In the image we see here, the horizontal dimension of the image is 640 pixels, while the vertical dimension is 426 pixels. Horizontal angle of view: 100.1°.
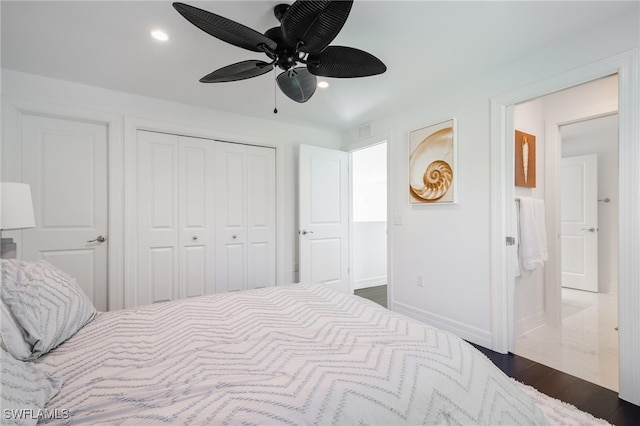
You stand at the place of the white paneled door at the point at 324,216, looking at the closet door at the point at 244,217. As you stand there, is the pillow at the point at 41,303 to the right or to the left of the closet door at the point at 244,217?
left

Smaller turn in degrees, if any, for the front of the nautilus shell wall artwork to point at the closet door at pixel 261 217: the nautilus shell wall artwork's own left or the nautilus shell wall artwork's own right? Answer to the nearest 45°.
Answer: approximately 45° to the nautilus shell wall artwork's own right

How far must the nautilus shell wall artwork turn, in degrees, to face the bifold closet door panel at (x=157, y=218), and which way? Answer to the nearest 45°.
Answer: approximately 45° to its right

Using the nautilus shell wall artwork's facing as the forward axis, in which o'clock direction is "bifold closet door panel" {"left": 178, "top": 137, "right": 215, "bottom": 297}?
The bifold closet door panel is roughly at 1 o'clock from the nautilus shell wall artwork.

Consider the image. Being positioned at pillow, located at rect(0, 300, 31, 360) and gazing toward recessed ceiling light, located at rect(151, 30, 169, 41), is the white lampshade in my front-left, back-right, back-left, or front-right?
front-left

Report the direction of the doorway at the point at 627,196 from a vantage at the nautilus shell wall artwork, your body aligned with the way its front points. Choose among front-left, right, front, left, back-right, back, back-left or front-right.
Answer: left

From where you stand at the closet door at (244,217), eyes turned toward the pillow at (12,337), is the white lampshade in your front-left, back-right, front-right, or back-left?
front-right

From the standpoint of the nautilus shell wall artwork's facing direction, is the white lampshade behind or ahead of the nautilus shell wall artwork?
ahead

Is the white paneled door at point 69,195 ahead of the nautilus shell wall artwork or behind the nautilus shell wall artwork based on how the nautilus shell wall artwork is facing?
ahead

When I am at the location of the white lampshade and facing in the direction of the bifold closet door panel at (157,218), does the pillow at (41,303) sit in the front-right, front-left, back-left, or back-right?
back-right

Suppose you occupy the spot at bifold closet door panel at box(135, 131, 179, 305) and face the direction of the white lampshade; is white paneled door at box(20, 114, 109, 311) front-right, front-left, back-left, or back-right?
front-right

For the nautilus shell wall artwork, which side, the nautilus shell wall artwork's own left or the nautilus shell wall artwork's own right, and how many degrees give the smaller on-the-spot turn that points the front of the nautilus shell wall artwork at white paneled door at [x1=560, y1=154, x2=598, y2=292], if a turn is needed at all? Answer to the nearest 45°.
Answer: approximately 180°

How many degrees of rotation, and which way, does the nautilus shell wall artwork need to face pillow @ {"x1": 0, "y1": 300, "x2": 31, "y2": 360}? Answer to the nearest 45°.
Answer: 0° — it already faces it

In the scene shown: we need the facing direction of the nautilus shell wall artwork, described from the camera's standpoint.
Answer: facing the viewer and to the left of the viewer

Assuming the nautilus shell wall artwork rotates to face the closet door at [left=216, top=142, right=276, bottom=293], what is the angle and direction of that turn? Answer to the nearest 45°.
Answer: approximately 45° to its right

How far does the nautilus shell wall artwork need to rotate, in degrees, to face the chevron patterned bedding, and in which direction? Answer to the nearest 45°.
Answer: approximately 45° to its left
